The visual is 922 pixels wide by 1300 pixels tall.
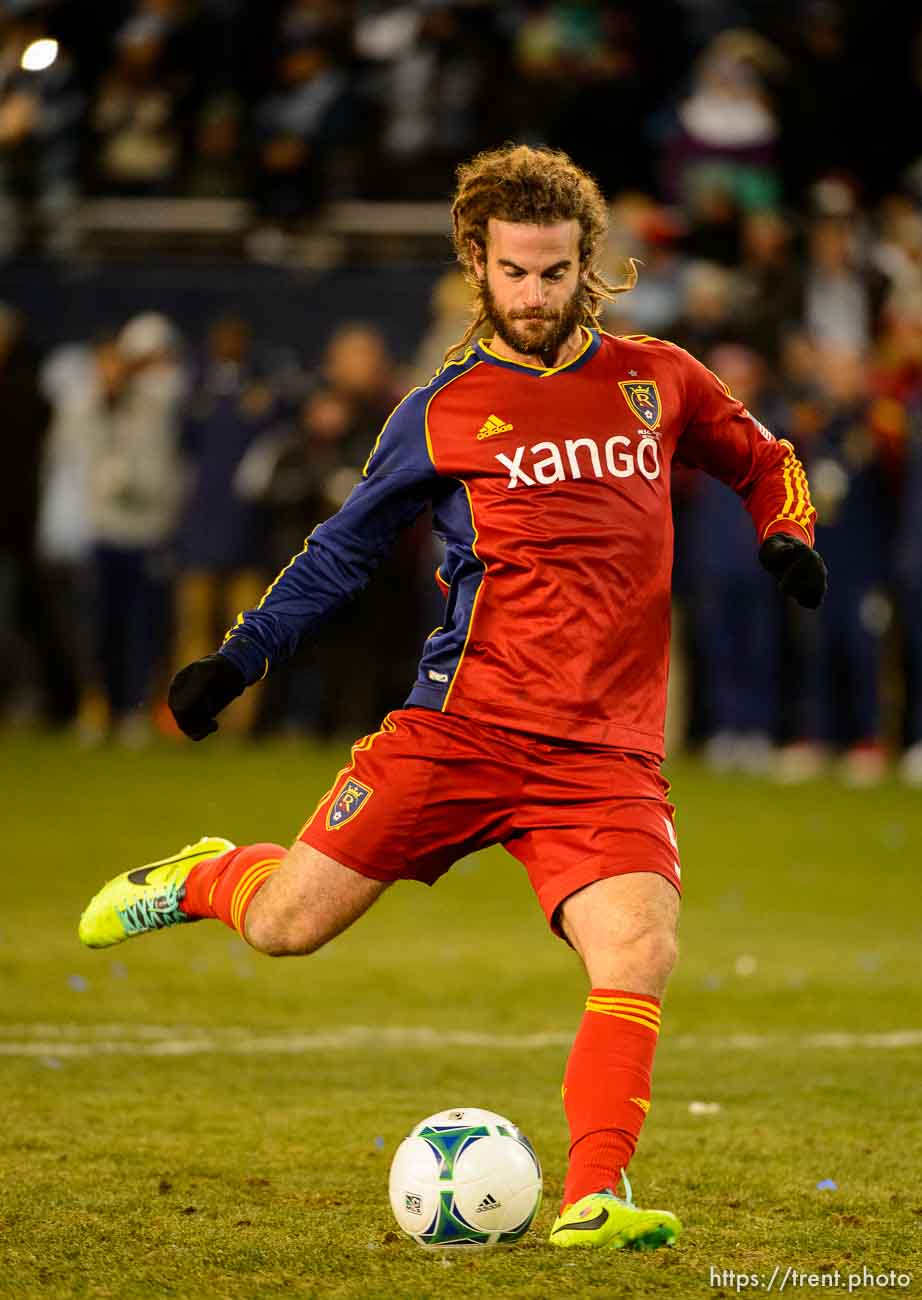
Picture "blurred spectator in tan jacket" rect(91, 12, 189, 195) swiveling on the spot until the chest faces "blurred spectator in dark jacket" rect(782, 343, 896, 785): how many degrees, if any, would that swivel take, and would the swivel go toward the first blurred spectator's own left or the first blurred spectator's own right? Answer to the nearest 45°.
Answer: approximately 45° to the first blurred spectator's own left

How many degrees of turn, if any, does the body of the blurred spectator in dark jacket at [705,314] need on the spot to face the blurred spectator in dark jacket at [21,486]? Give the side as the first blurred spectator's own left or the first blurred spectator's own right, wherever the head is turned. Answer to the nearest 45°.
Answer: approximately 90° to the first blurred spectator's own right

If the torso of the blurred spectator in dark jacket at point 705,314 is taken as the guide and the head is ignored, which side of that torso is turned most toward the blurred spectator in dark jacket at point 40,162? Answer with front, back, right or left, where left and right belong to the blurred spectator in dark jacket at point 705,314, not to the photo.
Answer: right

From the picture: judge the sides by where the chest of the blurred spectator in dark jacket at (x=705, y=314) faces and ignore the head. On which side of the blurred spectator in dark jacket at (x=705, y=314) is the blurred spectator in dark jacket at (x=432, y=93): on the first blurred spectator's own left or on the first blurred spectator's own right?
on the first blurred spectator's own right

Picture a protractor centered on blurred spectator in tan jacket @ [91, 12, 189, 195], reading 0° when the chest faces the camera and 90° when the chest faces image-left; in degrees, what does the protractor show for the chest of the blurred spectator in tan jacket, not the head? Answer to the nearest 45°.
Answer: approximately 0°

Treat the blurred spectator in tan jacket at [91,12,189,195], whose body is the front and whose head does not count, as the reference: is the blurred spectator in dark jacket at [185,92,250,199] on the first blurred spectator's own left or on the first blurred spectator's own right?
on the first blurred spectator's own left

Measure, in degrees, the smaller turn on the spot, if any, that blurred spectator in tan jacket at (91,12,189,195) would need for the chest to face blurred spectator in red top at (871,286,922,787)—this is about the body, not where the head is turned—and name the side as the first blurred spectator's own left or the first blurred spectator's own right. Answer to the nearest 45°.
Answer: approximately 45° to the first blurred spectator's own left
